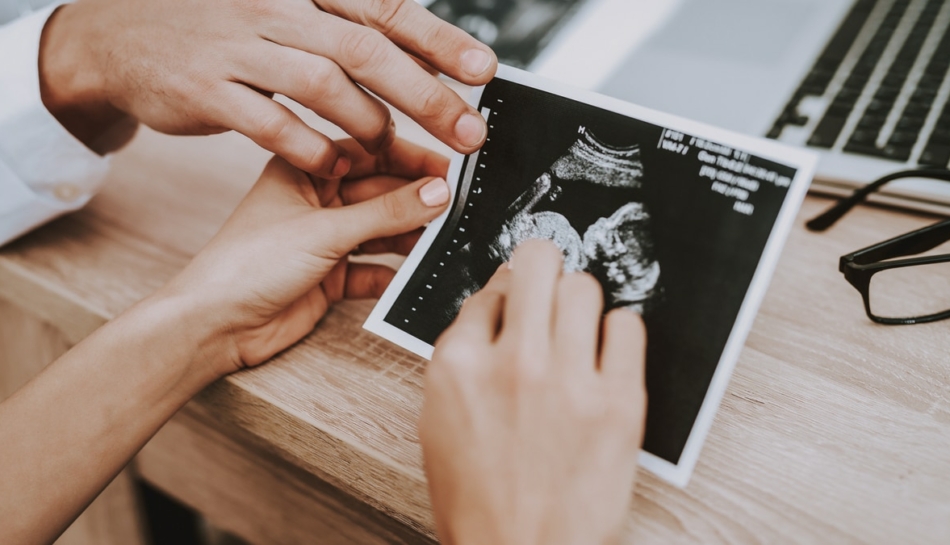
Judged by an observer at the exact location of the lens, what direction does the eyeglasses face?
facing the viewer
